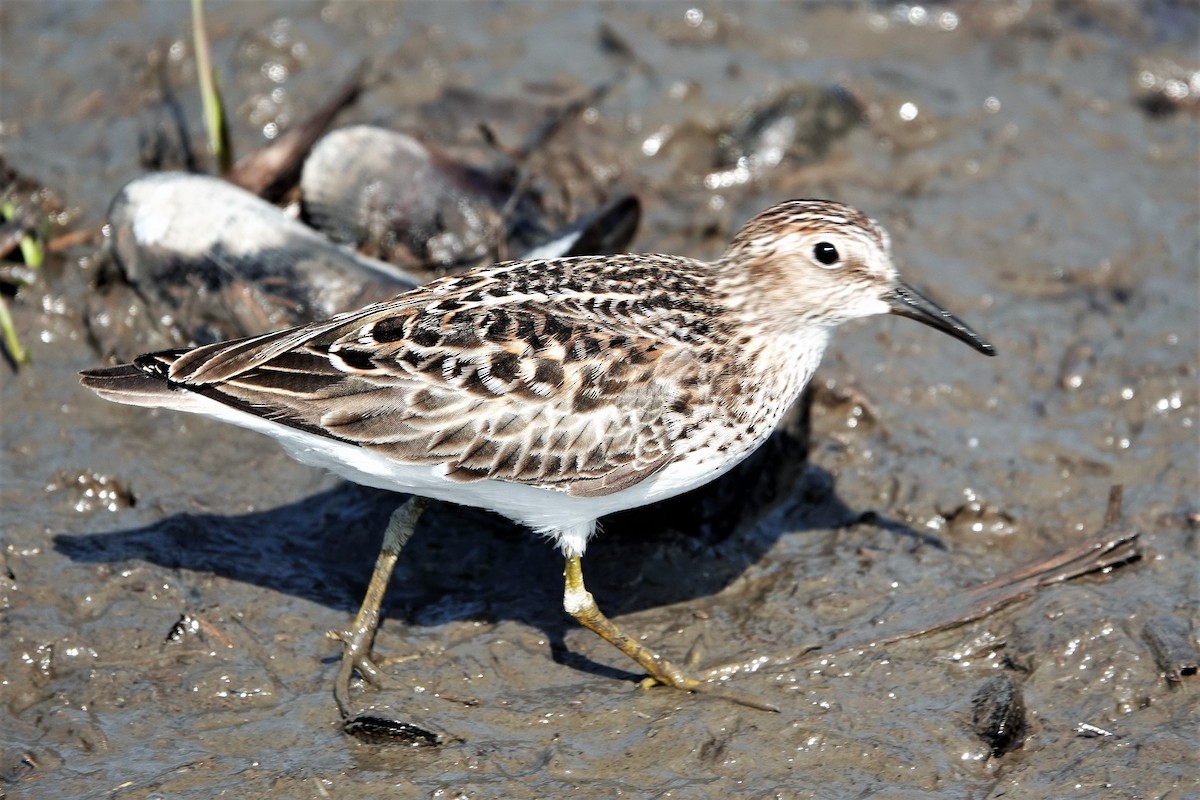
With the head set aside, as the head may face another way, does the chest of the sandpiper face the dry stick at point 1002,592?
yes

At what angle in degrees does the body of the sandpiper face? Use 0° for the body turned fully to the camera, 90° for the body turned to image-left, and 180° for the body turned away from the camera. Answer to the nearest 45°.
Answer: approximately 270°
